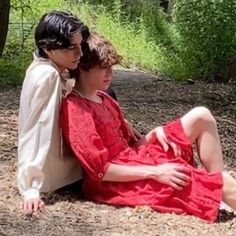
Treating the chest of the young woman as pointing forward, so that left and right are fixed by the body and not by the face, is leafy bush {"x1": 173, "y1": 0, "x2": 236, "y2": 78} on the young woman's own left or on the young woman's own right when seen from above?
on the young woman's own left

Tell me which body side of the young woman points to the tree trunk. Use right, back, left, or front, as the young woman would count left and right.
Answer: back

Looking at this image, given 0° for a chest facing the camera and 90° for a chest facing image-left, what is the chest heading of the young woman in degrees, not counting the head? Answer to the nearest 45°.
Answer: approximately 315°
